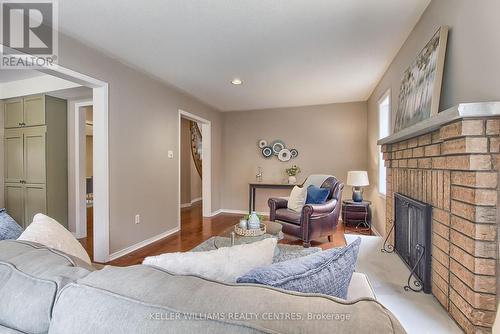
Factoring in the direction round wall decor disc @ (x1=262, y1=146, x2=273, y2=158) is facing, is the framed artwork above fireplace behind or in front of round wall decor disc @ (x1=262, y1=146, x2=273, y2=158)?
in front

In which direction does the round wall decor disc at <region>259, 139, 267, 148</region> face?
toward the camera

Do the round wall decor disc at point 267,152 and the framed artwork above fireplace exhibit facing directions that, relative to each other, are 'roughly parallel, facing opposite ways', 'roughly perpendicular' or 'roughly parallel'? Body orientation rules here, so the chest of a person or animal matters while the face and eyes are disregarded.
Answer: roughly perpendicular

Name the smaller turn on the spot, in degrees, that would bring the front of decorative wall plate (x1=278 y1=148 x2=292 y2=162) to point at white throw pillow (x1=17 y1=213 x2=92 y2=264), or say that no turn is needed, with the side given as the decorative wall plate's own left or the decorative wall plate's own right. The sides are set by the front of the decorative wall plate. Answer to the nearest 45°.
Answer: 0° — it already faces it

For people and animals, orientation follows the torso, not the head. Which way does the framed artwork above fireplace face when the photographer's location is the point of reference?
facing the viewer and to the left of the viewer

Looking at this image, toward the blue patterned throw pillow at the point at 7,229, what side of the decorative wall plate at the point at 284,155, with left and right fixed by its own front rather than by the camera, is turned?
front

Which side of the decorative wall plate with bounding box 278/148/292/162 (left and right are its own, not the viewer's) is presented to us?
front

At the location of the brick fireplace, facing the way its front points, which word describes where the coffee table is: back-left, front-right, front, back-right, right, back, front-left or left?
front-right

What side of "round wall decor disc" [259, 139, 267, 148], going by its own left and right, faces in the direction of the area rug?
front

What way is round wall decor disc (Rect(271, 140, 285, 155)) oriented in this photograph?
toward the camera

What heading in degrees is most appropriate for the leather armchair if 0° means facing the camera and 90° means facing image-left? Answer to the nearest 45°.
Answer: approximately 45°

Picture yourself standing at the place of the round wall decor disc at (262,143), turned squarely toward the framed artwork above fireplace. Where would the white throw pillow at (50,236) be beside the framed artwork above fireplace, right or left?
right

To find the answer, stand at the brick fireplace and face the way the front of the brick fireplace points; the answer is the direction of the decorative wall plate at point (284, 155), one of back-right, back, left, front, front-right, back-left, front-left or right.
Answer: right

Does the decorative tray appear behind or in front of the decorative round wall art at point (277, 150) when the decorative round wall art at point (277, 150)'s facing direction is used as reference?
in front

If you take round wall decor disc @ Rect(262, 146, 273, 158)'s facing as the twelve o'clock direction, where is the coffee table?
The coffee table is roughly at 12 o'clock from the round wall decor disc.

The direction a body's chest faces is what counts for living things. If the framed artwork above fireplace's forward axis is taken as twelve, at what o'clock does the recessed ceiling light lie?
The recessed ceiling light is roughly at 2 o'clock from the framed artwork above fireplace.
